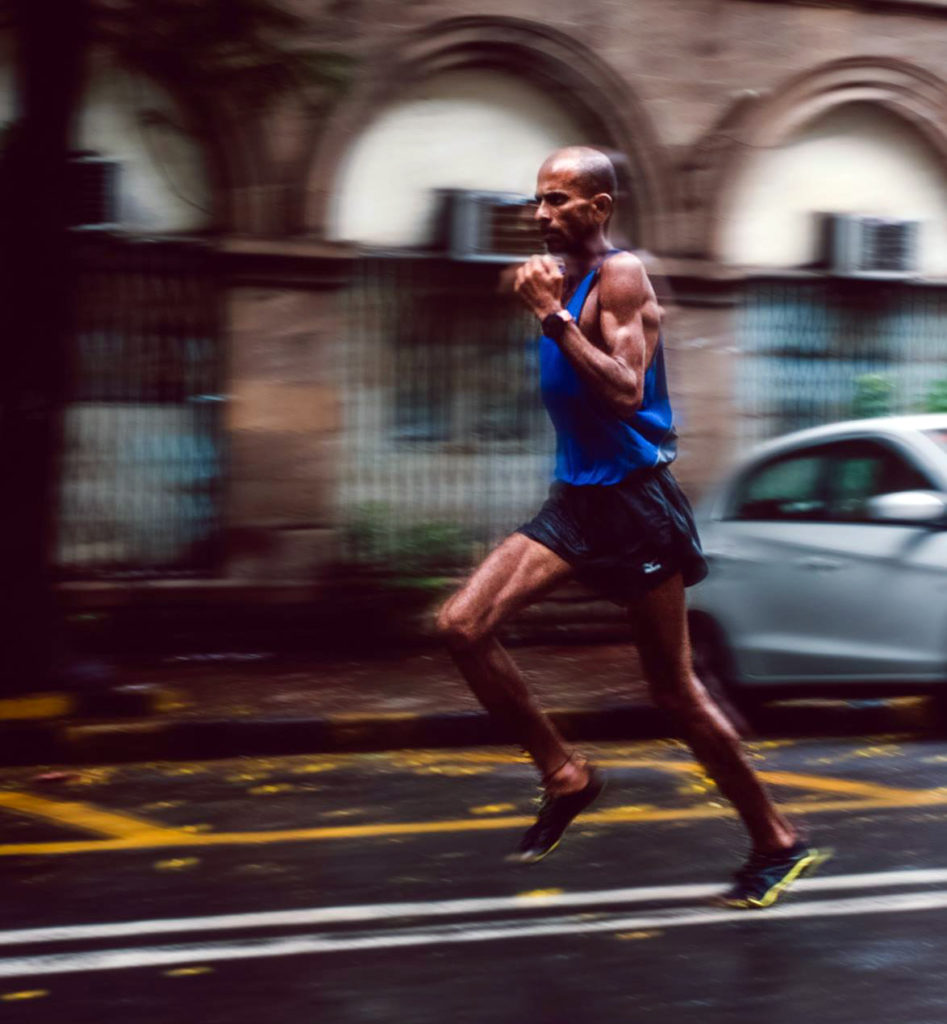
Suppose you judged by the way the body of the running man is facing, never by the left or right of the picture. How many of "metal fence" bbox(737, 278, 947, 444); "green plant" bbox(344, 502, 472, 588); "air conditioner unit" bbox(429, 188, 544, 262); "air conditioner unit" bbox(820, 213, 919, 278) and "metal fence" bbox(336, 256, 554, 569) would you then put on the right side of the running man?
5

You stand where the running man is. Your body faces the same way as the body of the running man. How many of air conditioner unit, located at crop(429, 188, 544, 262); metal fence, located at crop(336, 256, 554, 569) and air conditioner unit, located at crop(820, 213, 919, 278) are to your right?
3

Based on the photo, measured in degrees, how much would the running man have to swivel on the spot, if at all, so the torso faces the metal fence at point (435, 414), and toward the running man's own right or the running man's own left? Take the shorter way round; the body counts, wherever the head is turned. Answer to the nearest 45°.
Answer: approximately 90° to the running man's own right

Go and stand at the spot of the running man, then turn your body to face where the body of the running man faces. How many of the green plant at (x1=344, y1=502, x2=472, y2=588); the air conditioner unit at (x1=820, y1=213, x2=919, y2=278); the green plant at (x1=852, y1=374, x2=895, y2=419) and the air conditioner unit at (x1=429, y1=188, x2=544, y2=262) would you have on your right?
4

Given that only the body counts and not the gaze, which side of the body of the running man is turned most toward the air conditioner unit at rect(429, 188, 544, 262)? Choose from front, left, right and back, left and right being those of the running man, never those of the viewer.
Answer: right

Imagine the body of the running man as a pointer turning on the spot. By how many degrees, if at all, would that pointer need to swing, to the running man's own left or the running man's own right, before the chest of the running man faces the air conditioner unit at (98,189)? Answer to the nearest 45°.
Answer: approximately 45° to the running man's own right

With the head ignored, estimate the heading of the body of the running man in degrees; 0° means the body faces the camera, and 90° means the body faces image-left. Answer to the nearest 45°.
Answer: approximately 90°

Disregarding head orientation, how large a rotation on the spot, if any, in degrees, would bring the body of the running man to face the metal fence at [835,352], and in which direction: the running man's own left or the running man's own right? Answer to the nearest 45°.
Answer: approximately 90° to the running man's own right

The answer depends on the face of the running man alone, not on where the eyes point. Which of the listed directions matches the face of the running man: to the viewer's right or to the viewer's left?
to the viewer's left

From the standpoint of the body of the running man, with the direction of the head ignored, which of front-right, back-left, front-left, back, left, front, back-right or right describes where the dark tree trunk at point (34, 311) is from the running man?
front-right

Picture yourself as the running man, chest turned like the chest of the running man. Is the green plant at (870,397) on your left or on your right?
on your right

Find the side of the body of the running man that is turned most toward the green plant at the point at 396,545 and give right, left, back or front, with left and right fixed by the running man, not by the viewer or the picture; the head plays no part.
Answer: right
